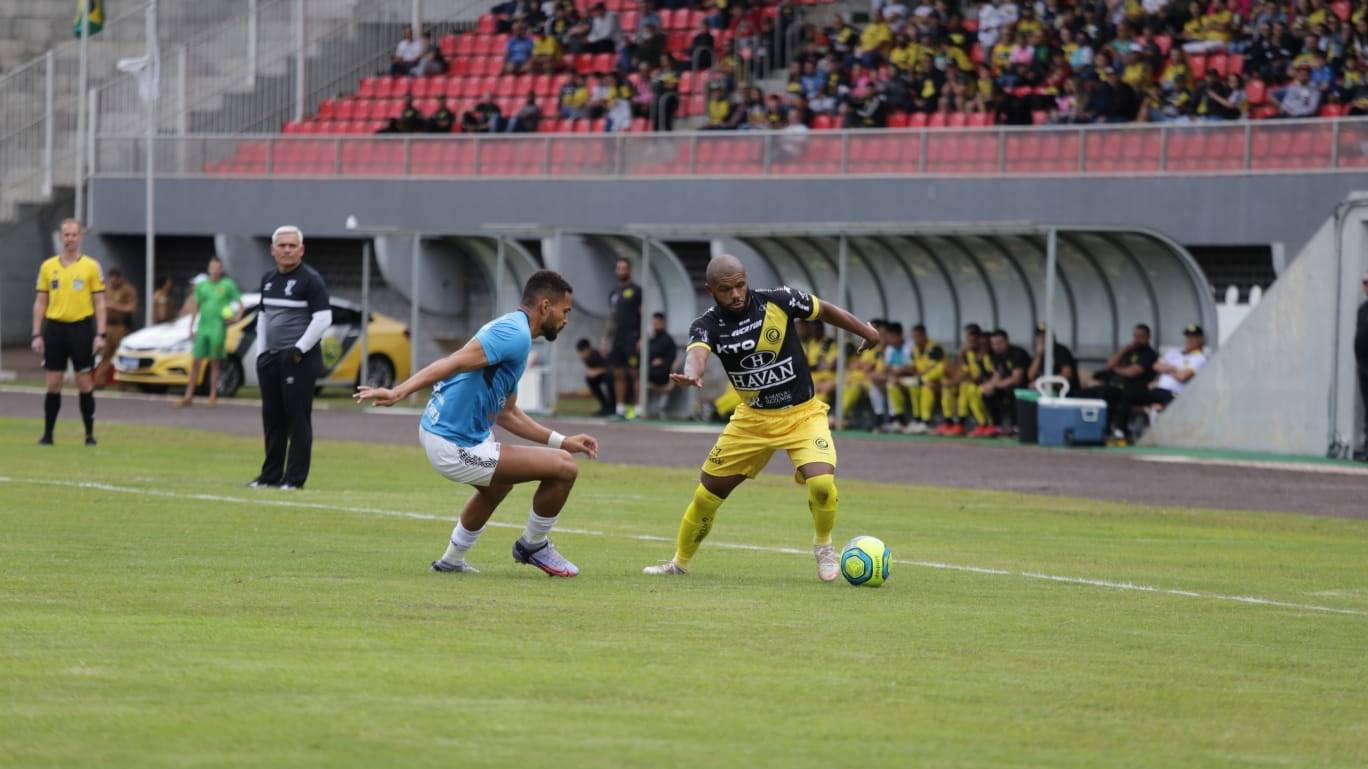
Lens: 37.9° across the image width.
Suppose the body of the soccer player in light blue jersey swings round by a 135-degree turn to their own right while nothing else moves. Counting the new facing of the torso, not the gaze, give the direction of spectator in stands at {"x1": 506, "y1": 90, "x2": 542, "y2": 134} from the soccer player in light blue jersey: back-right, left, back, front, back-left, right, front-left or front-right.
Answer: back-right

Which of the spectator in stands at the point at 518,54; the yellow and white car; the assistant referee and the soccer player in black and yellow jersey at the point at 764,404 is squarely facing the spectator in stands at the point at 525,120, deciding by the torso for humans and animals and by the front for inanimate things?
the spectator in stands at the point at 518,54

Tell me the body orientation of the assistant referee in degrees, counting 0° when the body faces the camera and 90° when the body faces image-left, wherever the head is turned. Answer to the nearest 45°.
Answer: approximately 0°

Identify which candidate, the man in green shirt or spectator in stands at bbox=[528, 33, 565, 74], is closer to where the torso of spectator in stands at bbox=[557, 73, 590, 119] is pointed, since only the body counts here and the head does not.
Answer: the man in green shirt

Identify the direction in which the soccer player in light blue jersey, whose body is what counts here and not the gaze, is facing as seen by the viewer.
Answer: to the viewer's right

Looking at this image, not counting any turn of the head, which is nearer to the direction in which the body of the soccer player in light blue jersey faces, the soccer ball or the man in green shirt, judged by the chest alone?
the soccer ball

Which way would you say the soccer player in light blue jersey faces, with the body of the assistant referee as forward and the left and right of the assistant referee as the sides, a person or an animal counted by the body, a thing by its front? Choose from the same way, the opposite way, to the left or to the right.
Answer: to the left

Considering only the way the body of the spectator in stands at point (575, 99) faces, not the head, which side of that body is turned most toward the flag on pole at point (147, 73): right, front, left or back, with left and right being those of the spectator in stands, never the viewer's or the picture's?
right

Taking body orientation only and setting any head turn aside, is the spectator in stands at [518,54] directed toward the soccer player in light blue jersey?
yes

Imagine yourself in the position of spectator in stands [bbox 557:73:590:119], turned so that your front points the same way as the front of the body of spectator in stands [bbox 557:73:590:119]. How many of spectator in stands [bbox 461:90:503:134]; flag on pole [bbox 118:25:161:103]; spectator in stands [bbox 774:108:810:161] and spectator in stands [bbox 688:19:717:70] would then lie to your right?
2

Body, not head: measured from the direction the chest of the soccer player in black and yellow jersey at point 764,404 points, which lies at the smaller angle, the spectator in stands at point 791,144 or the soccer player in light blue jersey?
the soccer player in light blue jersey

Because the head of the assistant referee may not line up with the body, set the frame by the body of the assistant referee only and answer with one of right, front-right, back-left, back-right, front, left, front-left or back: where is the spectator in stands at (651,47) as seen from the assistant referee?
back-left
